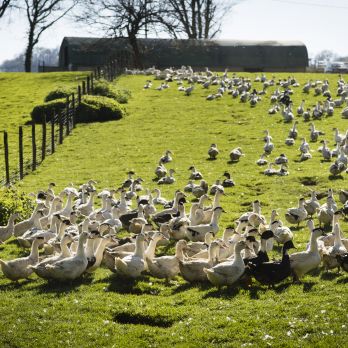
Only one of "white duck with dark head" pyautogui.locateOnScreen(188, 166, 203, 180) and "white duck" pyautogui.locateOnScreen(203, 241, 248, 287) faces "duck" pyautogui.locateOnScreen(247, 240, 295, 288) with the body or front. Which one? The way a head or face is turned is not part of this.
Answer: "white duck" pyautogui.locateOnScreen(203, 241, 248, 287)

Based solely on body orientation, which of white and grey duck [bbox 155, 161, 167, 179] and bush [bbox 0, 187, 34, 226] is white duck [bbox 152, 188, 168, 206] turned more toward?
the bush

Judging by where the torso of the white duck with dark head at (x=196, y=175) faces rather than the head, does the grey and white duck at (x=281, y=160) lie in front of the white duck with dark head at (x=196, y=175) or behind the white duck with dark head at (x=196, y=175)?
behind
